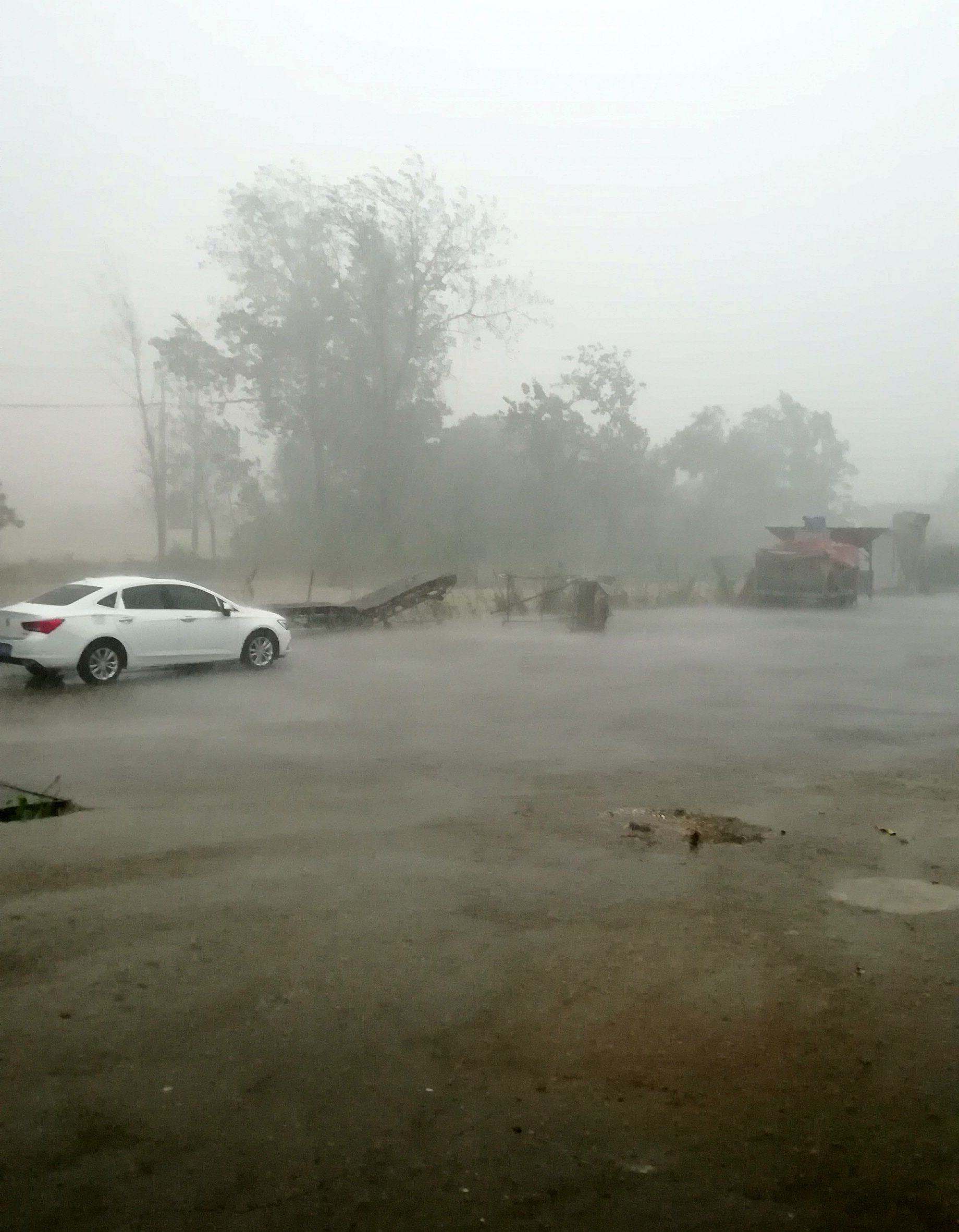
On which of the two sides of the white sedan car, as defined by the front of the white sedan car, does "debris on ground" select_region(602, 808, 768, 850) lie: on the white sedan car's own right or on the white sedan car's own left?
on the white sedan car's own right

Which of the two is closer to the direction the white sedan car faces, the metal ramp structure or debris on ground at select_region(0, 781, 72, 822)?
the metal ramp structure

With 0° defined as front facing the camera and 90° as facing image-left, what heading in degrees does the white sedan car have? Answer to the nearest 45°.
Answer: approximately 225°

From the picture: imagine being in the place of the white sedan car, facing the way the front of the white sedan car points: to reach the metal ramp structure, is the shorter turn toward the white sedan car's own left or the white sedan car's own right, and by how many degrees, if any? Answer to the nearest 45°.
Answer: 0° — it already faces it
